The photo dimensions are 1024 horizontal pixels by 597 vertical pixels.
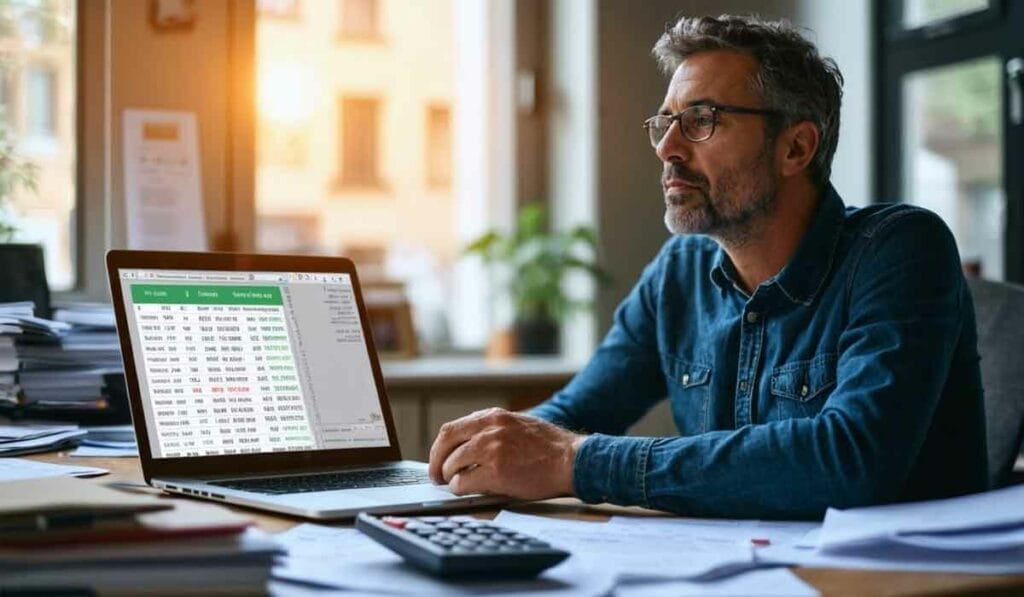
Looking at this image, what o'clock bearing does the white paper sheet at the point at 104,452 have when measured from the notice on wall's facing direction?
The white paper sheet is roughly at 12 o'clock from the notice on wall.

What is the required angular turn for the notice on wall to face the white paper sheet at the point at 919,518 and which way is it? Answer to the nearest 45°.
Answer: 0° — it already faces it

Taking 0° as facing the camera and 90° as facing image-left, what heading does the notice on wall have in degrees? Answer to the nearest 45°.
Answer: approximately 0°

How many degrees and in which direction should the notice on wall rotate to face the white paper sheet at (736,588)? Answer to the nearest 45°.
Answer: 0° — it already faces it

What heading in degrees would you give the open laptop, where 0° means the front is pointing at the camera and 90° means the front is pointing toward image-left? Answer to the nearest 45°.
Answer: approximately 315°

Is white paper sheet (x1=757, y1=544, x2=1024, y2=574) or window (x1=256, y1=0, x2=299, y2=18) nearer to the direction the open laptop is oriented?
the white paper sheet

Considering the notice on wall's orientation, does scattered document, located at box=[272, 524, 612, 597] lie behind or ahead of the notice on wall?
ahead

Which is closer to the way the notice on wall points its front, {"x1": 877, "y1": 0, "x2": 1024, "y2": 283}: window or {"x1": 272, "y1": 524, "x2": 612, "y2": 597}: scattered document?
the scattered document
